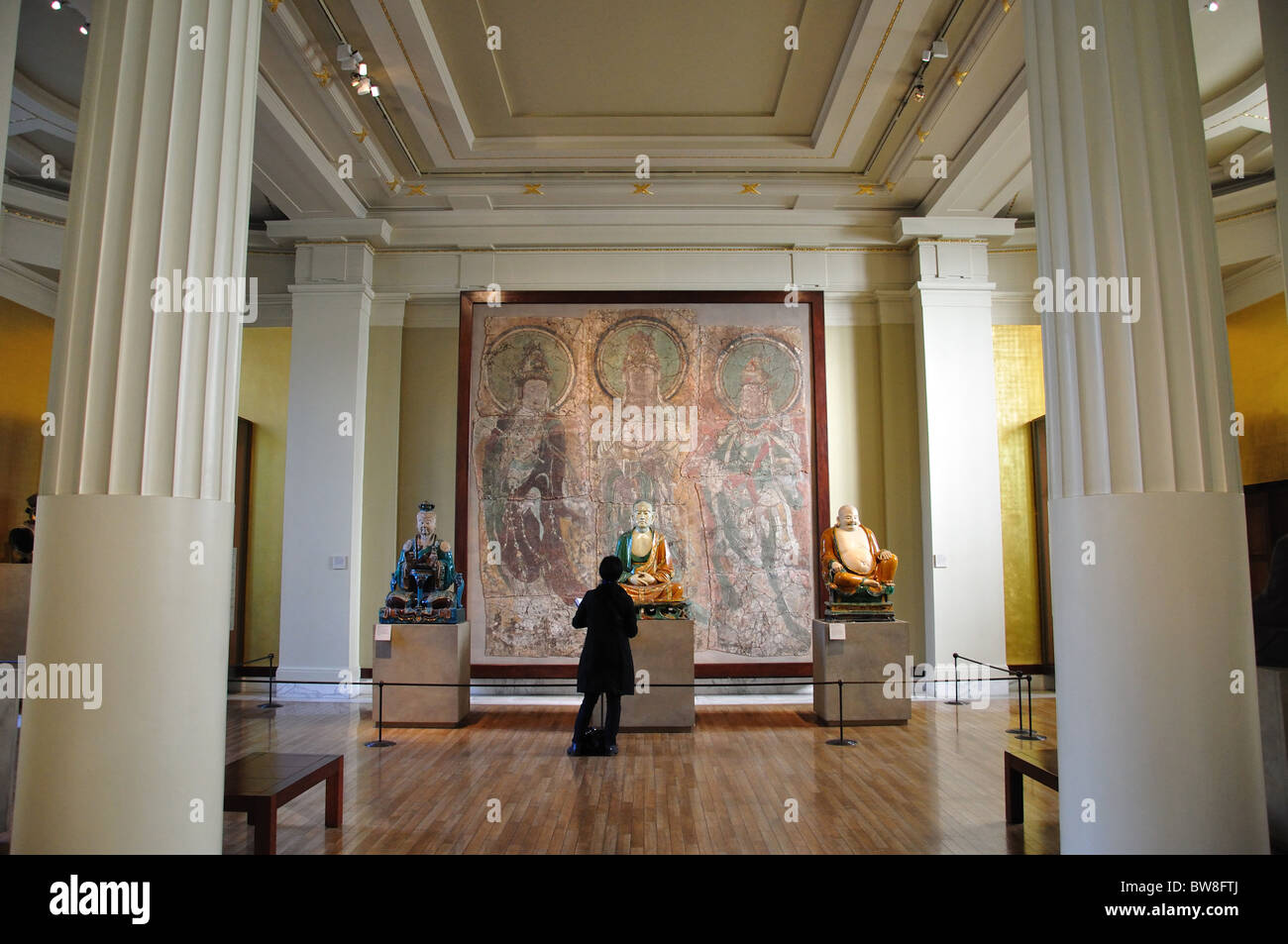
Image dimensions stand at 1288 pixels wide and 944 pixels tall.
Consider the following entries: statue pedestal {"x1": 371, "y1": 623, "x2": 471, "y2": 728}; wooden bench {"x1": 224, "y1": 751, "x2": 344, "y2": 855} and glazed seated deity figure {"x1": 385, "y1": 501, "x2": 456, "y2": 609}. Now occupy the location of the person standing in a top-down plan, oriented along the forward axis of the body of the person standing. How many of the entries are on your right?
0

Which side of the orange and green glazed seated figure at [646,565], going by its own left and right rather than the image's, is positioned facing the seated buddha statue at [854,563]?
left

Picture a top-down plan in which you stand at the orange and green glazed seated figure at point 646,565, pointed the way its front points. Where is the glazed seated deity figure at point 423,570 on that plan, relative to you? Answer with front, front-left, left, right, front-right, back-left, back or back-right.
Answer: right

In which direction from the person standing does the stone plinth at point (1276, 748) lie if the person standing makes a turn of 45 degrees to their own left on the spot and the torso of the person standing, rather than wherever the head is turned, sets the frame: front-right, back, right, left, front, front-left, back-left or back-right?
back

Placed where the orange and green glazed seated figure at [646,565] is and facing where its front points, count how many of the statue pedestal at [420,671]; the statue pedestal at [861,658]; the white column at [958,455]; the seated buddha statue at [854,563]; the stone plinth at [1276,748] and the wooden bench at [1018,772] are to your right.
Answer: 1

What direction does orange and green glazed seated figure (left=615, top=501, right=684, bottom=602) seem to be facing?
toward the camera

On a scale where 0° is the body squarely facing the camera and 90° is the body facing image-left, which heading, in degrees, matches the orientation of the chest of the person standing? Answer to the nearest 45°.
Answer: approximately 180°

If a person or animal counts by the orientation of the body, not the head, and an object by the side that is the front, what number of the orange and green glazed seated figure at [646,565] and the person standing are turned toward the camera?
1

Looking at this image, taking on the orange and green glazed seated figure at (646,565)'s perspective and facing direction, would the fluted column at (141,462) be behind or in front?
in front

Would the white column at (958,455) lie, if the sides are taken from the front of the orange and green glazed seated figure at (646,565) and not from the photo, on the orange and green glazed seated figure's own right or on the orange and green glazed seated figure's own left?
on the orange and green glazed seated figure's own left

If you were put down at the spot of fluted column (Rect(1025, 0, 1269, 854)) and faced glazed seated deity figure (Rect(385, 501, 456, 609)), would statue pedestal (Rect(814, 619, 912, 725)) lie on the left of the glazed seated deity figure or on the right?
right

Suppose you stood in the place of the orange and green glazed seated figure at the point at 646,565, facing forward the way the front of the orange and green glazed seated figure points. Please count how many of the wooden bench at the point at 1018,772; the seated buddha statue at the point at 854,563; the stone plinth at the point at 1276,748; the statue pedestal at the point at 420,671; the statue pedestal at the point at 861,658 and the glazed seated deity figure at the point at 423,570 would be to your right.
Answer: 2

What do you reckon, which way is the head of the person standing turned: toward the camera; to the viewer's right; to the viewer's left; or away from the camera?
away from the camera

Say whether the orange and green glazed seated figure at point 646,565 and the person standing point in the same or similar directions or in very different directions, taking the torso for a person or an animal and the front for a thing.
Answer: very different directions

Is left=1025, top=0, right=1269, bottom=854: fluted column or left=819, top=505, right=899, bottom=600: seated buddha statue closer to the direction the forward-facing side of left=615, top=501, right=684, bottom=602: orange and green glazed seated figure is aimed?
the fluted column

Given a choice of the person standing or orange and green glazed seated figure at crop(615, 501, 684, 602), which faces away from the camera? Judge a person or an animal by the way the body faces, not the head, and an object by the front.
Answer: the person standing
